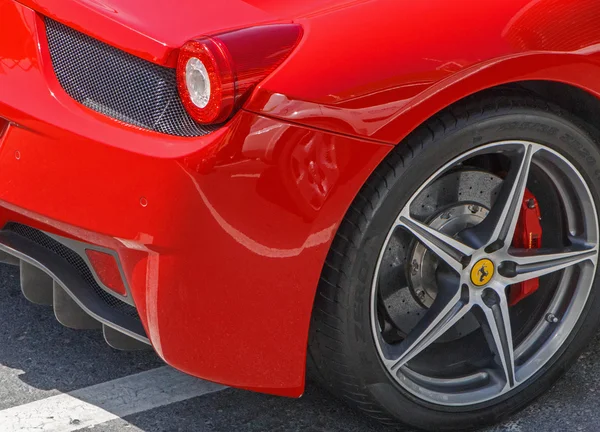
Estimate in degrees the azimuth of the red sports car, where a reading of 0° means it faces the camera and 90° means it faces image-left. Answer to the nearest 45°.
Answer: approximately 225°
